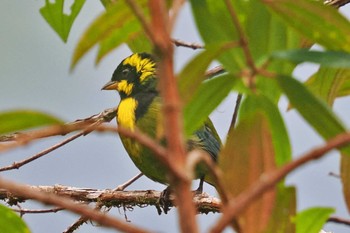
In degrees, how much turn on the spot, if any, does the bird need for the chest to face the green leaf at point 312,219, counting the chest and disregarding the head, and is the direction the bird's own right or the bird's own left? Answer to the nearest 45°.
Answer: approximately 90° to the bird's own left

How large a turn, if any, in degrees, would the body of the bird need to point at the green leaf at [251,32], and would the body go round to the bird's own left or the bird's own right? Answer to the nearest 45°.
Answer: approximately 90° to the bird's own left

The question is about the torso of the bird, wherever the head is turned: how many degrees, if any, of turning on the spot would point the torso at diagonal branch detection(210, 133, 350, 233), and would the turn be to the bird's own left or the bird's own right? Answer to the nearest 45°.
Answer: approximately 90° to the bird's own left

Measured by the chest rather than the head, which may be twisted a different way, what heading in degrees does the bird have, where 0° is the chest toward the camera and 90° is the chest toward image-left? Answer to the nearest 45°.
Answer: approximately 90°

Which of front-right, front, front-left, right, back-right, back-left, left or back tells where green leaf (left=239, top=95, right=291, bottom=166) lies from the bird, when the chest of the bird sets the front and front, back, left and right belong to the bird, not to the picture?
left
